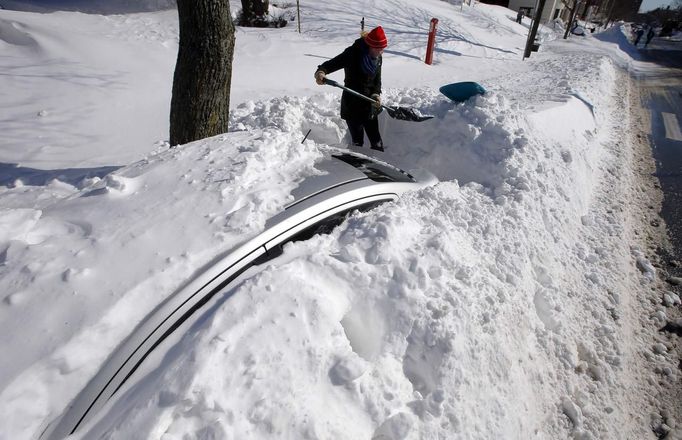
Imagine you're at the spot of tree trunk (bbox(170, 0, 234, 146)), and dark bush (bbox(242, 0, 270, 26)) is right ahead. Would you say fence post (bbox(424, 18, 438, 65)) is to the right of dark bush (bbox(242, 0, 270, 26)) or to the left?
right

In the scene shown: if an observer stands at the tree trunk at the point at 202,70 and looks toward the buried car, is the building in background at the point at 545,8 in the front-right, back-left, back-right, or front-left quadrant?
back-left

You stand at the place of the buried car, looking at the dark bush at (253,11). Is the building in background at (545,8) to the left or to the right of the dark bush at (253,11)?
right

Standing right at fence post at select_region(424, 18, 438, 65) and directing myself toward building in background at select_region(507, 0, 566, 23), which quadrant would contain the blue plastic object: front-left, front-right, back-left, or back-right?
back-right
